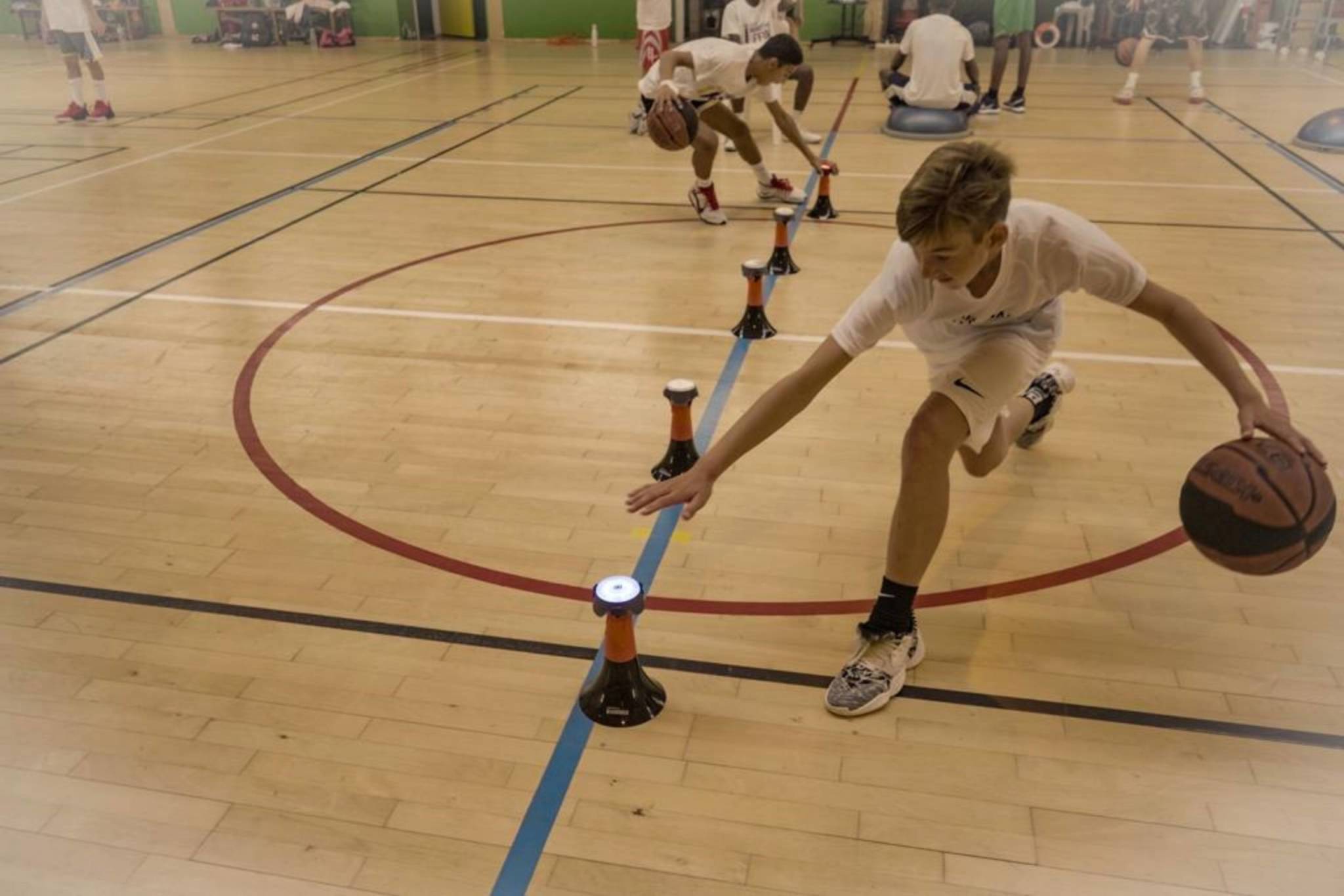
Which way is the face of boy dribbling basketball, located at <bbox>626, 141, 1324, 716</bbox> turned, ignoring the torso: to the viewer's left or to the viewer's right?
to the viewer's left

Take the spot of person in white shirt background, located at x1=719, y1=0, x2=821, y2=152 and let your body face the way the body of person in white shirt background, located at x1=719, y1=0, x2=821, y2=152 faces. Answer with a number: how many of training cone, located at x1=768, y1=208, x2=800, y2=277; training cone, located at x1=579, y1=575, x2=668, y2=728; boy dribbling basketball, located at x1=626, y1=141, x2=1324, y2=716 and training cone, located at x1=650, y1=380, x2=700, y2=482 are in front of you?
4

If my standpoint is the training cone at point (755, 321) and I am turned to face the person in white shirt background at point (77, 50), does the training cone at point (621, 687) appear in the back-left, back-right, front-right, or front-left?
back-left

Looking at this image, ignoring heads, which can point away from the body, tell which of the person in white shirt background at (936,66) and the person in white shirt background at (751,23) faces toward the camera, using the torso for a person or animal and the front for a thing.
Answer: the person in white shirt background at (751,23)

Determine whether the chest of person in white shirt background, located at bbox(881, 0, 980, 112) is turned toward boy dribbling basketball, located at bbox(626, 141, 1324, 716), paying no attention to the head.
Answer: no

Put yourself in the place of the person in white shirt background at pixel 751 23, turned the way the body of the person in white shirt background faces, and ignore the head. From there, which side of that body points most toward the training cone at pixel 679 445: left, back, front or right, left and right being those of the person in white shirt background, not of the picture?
front

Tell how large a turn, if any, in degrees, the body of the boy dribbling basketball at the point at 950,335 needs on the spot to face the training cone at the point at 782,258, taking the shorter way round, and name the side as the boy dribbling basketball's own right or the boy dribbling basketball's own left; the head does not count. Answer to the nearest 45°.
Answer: approximately 135° to the boy dribbling basketball's own right

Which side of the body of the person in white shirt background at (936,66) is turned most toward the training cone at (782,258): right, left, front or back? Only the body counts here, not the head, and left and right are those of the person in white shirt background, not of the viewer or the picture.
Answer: back

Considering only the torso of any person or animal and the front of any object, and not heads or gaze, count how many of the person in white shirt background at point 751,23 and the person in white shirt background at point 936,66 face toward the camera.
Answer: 1

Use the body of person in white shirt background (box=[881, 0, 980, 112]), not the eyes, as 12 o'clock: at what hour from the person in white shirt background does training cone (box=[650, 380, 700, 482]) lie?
The training cone is roughly at 6 o'clock from the person in white shirt background.

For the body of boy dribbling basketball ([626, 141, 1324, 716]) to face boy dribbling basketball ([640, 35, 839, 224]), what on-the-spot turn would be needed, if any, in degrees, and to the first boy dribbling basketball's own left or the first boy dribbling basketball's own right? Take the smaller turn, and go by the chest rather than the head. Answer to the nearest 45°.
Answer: approximately 135° to the first boy dribbling basketball's own right

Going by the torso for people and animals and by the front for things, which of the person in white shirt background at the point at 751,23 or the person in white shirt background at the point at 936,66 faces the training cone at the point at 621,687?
the person in white shirt background at the point at 751,23

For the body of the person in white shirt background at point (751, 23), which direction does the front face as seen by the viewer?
toward the camera

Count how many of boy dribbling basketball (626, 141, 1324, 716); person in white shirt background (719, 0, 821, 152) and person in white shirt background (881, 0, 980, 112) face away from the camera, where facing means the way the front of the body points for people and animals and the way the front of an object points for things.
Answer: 1

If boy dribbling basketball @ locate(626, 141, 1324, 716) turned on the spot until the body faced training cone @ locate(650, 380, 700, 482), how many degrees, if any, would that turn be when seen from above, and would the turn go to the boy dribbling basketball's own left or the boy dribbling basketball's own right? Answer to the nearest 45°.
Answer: approximately 90° to the boy dribbling basketball's own right

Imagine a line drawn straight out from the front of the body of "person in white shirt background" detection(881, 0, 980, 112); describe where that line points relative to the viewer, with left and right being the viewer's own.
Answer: facing away from the viewer

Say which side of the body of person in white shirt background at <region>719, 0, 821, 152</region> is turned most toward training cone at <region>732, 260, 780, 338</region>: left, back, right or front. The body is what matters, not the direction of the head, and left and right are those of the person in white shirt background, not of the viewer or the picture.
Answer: front

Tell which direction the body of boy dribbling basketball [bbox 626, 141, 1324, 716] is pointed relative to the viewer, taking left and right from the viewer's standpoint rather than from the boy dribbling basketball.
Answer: facing the viewer and to the left of the viewer
